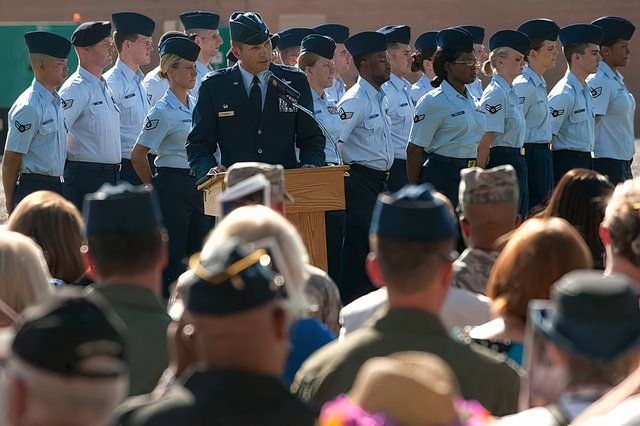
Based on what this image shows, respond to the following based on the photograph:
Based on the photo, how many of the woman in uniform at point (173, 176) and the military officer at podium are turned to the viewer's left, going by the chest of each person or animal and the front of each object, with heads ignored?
0

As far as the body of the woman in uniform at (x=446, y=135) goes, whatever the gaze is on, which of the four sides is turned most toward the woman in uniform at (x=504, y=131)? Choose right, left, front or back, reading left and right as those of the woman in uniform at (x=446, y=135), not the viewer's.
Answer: left

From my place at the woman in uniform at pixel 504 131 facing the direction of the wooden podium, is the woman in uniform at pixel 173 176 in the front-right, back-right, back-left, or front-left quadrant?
front-right

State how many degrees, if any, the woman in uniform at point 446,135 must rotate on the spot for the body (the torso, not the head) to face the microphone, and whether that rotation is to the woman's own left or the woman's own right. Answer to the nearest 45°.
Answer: approximately 90° to the woman's own right

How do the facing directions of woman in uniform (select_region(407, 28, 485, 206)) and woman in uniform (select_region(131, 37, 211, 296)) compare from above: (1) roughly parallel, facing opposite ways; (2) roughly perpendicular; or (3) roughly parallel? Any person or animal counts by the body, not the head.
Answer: roughly parallel

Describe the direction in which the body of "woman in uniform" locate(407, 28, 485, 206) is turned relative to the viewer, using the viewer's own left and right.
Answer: facing the viewer and to the right of the viewer

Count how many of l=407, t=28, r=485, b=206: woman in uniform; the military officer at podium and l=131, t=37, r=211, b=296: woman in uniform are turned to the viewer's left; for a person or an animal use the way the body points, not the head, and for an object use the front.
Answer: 0

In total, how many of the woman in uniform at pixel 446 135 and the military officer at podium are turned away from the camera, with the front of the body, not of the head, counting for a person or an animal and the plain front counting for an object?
0

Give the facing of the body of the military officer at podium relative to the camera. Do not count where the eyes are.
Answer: toward the camera
